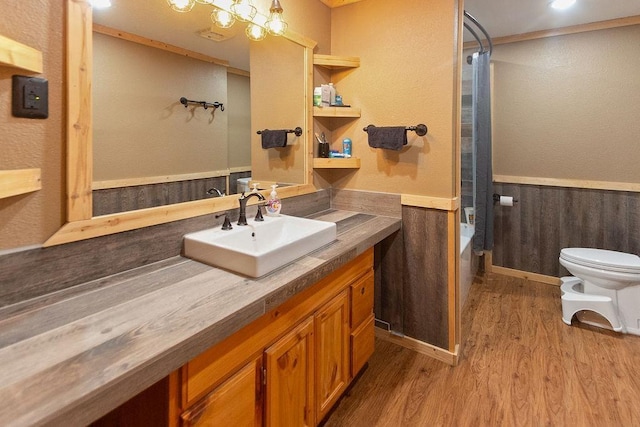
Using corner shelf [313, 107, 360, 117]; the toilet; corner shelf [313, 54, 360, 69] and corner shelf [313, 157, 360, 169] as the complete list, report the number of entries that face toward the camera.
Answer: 3

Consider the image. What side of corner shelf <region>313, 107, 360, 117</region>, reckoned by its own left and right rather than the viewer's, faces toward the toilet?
left

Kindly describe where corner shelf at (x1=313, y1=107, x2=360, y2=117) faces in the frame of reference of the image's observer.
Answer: facing the viewer

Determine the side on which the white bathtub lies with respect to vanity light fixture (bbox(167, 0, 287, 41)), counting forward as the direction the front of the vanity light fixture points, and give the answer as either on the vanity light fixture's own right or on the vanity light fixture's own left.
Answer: on the vanity light fixture's own left

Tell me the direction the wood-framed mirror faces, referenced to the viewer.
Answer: facing the viewer and to the right of the viewer

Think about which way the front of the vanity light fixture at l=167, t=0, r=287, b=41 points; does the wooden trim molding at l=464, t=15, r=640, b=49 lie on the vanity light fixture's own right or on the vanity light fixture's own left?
on the vanity light fixture's own left

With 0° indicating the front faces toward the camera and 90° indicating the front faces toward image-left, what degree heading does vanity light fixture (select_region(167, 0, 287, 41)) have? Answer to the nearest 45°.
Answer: approximately 315°

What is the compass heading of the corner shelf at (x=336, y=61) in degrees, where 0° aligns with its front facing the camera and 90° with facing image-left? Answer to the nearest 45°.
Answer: approximately 0°

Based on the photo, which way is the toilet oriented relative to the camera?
to the viewer's left
